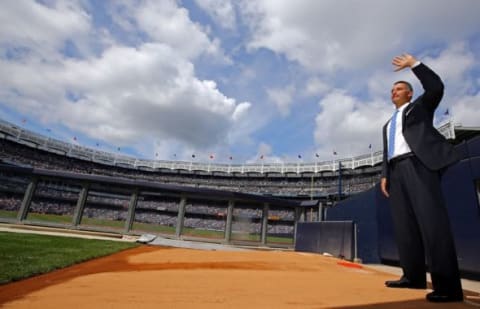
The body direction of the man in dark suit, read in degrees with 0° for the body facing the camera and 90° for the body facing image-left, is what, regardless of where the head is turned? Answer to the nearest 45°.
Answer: approximately 45°
